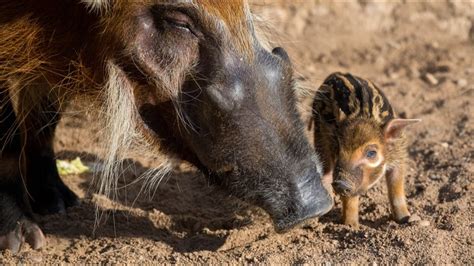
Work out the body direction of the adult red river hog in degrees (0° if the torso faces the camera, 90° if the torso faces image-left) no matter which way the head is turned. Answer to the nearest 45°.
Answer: approximately 270°

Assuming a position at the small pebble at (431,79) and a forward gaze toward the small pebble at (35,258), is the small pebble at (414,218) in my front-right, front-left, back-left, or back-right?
front-left

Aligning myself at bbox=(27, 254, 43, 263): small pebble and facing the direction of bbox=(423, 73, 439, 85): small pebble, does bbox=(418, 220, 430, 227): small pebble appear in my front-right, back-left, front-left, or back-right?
front-right

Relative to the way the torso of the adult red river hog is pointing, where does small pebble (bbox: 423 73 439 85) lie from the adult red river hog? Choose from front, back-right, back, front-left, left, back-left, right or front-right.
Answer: front-left
